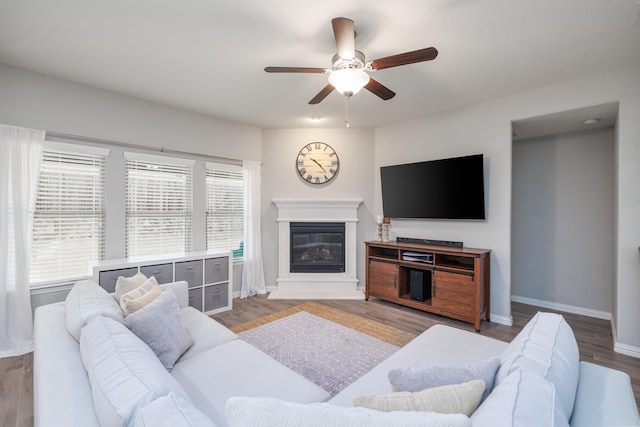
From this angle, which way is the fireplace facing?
toward the camera

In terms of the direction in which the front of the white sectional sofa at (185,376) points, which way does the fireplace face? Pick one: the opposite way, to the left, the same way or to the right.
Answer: the opposite way

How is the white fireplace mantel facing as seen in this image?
toward the camera

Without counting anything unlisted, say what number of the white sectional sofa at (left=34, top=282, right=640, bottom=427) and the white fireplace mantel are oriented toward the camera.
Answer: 1

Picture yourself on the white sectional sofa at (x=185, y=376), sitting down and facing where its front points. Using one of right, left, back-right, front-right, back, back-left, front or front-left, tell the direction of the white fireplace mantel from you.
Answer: front

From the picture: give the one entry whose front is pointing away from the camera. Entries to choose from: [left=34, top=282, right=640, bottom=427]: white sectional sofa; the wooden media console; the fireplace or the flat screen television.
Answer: the white sectional sofa

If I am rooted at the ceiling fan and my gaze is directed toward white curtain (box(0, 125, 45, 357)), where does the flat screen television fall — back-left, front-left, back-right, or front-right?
back-right

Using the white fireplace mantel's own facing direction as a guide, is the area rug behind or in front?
in front

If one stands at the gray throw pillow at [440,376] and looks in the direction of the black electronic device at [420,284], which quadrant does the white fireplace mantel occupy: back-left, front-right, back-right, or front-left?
front-left

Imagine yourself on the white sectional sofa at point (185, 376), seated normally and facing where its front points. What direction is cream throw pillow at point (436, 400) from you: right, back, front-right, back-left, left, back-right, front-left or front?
right

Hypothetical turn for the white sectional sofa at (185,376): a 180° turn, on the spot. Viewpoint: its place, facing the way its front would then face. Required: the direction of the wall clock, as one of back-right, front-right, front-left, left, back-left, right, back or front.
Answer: back

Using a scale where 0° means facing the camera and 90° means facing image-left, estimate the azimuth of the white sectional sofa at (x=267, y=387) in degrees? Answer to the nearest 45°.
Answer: approximately 180°

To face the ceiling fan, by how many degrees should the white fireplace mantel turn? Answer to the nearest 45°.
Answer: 0° — it already faces it

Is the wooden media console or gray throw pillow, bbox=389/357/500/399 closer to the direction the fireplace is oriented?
the gray throw pillow

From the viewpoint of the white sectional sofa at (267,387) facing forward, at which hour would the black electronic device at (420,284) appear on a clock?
The black electronic device is roughly at 1 o'clock from the white sectional sofa.

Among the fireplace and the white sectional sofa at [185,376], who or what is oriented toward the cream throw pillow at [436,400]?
the fireplace

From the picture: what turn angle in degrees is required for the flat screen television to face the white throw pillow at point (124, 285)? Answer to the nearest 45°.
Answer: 0° — it already faces it

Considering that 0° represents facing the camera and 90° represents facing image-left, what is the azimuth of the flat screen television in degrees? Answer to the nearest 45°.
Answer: approximately 45°

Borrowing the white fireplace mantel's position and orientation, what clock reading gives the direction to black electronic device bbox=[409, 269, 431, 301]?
The black electronic device is roughly at 10 o'clock from the white fireplace mantel.

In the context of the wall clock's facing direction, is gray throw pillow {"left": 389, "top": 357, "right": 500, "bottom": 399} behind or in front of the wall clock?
in front
